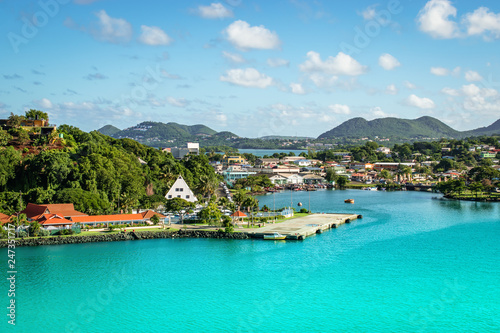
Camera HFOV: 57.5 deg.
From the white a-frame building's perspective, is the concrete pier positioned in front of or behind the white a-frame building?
in front

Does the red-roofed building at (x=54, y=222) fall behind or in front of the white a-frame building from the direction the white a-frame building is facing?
in front

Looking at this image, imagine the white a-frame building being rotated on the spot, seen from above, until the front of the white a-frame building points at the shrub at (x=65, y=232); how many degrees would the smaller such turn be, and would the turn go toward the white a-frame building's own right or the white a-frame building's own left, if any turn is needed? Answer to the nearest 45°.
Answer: approximately 45° to the white a-frame building's own right

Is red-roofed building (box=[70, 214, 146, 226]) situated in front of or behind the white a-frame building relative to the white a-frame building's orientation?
in front

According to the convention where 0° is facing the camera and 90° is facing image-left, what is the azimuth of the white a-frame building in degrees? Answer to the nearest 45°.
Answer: approximately 0°
